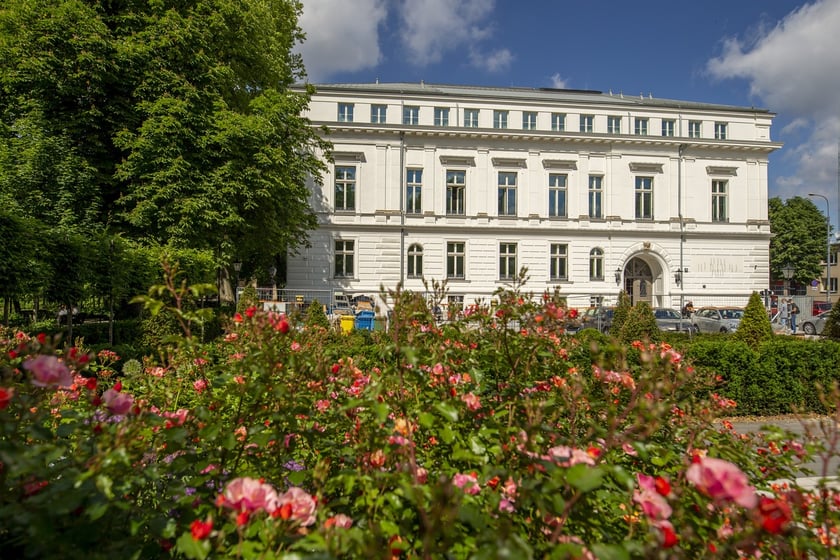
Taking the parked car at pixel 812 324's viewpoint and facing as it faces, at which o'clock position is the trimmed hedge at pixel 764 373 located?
The trimmed hedge is roughly at 9 o'clock from the parked car.

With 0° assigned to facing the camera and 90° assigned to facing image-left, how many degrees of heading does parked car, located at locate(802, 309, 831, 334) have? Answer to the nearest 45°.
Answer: approximately 90°

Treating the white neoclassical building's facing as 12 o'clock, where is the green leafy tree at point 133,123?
The green leafy tree is roughly at 1 o'clock from the white neoclassical building.

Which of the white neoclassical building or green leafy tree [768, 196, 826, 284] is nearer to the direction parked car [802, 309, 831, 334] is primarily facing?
the white neoclassical building

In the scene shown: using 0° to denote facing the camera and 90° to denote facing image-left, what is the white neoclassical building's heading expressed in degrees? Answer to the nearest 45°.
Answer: approximately 0°

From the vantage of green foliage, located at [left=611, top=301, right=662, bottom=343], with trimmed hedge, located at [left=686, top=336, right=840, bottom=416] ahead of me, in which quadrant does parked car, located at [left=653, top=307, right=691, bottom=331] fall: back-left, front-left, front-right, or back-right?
back-left

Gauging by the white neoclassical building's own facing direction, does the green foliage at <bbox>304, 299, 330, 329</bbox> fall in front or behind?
in front

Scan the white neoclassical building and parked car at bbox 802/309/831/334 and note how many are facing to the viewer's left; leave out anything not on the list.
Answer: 1

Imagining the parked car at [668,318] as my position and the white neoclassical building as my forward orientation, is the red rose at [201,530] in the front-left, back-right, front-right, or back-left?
back-left

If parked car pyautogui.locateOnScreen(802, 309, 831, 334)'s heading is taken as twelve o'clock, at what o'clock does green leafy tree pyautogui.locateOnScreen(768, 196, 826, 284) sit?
The green leafy tree is roughly at 3 o'clock from the parked car.

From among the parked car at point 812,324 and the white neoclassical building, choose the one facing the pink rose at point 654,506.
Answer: the white neoclassical building

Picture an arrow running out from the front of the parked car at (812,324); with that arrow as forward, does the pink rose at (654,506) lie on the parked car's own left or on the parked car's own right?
on the parked car's own left

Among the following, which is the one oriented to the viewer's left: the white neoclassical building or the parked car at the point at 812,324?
the parked car

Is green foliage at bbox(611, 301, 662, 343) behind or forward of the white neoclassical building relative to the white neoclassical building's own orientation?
forward
